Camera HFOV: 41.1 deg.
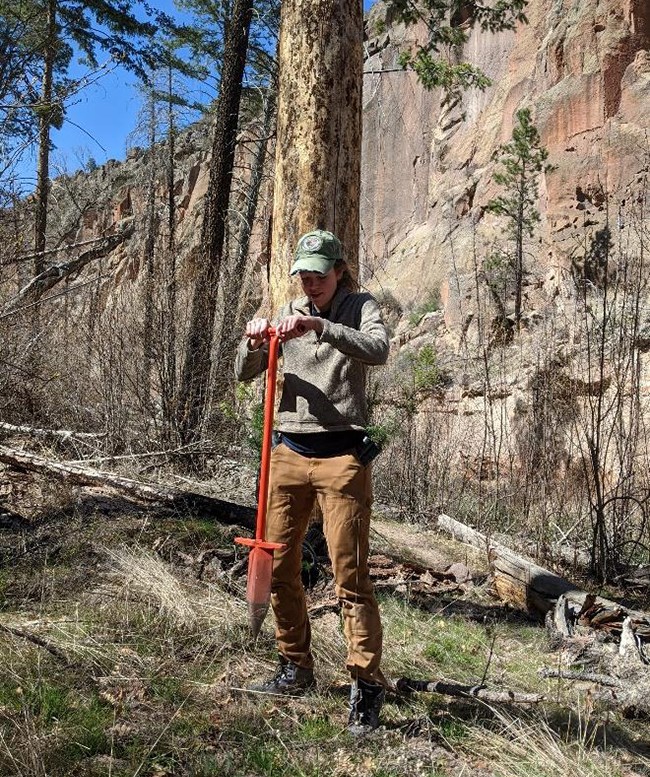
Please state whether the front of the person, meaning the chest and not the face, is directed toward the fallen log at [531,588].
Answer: no

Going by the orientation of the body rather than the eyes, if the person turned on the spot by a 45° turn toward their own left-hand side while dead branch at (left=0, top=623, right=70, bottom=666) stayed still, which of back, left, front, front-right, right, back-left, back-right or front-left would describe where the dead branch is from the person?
right

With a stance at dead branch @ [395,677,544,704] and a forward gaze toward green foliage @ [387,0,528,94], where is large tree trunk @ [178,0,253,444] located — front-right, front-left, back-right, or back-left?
front-left

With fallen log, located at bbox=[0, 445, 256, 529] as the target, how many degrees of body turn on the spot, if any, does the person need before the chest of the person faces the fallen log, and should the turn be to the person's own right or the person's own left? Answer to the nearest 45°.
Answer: approximately 90° to the person's own right

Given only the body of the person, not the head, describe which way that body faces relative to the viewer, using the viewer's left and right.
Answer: facing the viewer and to the left of the viewer

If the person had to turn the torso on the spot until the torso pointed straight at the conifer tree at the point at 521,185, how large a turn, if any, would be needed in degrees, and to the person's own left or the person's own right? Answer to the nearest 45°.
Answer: approximately 135° to the person's own right

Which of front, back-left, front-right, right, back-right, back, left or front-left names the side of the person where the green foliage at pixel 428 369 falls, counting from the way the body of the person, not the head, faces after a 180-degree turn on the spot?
front-left

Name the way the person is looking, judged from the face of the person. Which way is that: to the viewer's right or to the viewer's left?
to the viewer's left

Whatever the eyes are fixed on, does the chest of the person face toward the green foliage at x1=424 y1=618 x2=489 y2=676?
no
